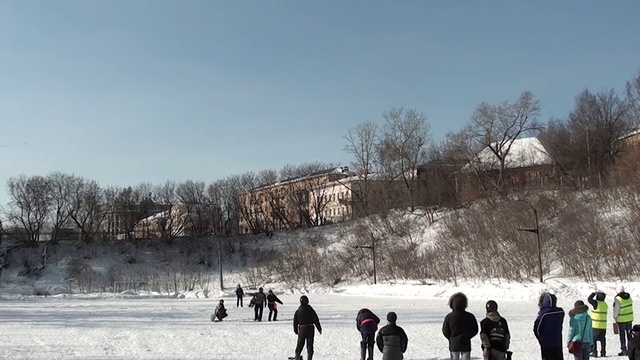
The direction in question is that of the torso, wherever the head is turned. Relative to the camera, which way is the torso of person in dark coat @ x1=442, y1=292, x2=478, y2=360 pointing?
away from the camera

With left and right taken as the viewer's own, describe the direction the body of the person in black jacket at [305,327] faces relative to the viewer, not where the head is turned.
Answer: facing away from the viewer

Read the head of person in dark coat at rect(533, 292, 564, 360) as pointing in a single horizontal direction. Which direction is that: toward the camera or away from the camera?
away from the camera

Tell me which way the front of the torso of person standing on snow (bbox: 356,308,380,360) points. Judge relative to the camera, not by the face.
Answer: away from the camera

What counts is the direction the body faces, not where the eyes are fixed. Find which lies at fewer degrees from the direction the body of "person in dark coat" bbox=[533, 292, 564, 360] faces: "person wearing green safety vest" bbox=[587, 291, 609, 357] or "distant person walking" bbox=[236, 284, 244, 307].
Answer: the distant person walking

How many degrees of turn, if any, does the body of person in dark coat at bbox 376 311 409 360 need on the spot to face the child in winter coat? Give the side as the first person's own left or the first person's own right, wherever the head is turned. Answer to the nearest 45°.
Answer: approximately 135° to the first person's own right

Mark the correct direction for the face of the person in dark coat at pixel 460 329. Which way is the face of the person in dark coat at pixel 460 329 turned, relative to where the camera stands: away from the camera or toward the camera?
away from the camera

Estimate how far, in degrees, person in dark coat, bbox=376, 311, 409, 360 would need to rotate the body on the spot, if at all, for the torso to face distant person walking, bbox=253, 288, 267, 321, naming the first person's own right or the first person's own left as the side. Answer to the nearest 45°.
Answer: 0° — they already face them

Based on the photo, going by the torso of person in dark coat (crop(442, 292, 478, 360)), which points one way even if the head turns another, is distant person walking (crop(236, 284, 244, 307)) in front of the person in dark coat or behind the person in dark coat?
in front

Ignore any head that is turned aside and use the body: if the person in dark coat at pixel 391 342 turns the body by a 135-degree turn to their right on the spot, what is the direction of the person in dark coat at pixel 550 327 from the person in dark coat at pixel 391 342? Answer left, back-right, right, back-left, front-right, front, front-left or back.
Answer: front-left

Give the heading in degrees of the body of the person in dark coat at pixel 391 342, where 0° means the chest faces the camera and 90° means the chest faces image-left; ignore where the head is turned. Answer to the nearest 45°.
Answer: approximately 180°

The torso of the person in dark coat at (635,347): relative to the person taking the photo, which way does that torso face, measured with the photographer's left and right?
facing away from the viewer and to the left of the viewer
